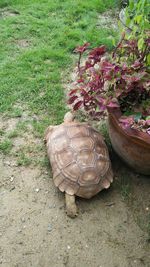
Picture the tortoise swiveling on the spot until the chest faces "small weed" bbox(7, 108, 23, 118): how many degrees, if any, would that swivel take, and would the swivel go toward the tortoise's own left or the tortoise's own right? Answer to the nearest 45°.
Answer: approximately 45° to the tortoise's own left

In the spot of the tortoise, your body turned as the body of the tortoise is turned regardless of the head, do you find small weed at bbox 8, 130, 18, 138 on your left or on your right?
on your left

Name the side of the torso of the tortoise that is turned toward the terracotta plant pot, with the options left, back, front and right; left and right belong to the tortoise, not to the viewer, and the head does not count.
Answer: right

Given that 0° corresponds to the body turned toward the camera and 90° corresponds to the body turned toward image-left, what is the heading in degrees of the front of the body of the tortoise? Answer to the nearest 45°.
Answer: approximately 180°

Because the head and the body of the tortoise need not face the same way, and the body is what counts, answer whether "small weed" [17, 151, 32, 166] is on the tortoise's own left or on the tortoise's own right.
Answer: on the tortoise's own left

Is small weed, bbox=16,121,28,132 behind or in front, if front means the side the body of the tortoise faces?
in front
